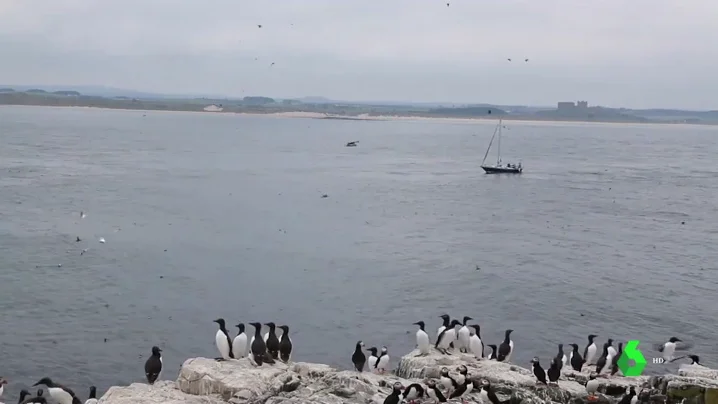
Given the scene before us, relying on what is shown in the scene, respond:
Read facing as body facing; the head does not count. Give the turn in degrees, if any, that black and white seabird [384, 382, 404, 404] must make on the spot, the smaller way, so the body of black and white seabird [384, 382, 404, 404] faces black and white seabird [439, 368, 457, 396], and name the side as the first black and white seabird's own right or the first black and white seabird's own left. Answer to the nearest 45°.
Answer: approximately 45° to the first black and white seabird's own left

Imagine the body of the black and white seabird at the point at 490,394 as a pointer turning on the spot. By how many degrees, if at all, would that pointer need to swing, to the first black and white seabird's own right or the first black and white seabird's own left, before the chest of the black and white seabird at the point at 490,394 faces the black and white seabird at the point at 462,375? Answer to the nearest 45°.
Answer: approximately 45° to the first black and white seabird's own right

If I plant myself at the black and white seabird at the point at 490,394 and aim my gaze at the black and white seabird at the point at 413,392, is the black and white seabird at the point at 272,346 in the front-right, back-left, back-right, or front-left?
front-right

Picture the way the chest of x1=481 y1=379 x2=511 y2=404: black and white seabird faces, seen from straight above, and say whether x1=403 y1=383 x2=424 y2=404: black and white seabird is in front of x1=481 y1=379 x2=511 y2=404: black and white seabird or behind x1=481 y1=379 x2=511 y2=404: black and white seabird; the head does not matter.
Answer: in front

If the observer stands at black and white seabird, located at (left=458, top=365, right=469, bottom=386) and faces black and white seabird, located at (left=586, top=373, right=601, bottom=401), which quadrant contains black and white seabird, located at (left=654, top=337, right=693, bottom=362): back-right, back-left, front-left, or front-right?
front-left

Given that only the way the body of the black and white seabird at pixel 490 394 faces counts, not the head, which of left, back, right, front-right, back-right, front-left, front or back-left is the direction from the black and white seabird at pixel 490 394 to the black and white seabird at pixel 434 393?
front

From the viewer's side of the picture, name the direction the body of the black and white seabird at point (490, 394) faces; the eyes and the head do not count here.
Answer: to the viewer's left

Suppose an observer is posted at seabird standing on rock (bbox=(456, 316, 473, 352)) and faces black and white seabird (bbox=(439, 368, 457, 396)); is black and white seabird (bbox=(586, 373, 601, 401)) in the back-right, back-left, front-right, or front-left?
front-left

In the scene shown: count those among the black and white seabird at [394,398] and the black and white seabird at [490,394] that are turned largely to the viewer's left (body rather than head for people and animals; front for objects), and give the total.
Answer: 1

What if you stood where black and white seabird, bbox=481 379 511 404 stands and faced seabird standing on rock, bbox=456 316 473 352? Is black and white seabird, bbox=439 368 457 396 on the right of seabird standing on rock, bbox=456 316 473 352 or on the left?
left

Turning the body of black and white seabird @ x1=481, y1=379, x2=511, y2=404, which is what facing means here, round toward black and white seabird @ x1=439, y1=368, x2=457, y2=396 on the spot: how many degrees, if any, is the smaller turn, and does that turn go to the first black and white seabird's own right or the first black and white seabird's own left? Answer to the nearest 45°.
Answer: approximately 45° to the first black and white seabird's own right

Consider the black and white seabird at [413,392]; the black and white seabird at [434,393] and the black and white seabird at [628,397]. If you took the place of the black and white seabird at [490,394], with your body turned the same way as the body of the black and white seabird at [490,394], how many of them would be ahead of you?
2

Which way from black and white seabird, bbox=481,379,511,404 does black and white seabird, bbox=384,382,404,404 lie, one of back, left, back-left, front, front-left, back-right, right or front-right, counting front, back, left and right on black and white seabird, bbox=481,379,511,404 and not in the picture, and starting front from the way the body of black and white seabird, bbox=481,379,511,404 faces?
front-left
